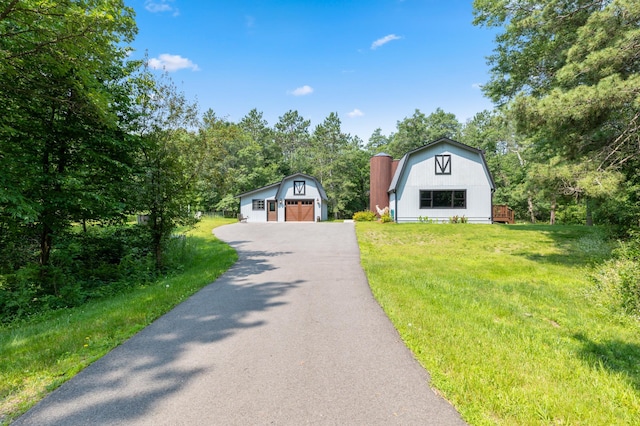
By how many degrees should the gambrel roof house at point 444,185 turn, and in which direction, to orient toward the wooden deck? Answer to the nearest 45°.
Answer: approximately 135° to its left

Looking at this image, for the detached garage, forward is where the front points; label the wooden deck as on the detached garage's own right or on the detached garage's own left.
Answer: on the detached garage's own left

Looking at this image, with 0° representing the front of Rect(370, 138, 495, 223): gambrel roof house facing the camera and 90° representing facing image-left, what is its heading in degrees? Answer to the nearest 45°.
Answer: approximately 0°

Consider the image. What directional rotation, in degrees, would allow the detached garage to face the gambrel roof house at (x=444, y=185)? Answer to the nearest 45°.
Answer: approximately 45° to its left

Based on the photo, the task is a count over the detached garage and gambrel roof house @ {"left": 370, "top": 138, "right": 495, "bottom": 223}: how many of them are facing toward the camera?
2

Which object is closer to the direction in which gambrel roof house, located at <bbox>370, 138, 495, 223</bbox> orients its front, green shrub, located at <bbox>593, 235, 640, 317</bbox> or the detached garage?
the green shrub

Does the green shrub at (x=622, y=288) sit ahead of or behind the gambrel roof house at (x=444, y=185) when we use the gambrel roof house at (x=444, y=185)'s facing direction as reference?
ahead

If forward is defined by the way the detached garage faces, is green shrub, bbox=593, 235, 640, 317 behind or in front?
in front

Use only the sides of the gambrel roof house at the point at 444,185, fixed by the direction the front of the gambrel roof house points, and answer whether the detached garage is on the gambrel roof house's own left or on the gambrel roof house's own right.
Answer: on the gambrel roof house's own right
